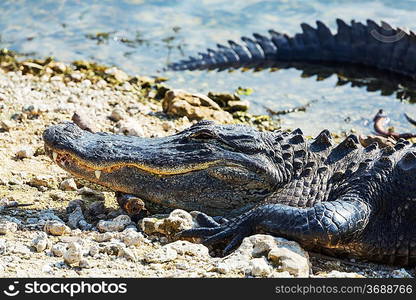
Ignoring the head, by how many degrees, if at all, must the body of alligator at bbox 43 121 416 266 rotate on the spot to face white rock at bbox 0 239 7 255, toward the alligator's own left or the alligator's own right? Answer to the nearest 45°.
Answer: approximately 45° to the alligator's own left

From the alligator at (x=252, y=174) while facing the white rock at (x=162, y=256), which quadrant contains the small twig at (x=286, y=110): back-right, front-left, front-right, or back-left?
back-right

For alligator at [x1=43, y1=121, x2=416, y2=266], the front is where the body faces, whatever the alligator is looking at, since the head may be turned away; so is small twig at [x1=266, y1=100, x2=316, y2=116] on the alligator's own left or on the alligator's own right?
on the alligator's own right

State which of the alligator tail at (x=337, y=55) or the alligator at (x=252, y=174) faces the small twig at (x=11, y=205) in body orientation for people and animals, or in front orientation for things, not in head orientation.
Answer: the alligator at (x=252, y=174)

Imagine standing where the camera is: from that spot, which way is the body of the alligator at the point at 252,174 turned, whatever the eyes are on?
to the viewer's left

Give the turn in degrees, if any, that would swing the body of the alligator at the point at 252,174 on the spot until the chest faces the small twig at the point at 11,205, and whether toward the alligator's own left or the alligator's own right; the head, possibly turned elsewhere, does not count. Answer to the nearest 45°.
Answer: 0° — it already faces it

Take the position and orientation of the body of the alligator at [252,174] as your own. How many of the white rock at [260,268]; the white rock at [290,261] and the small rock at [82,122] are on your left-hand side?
2
